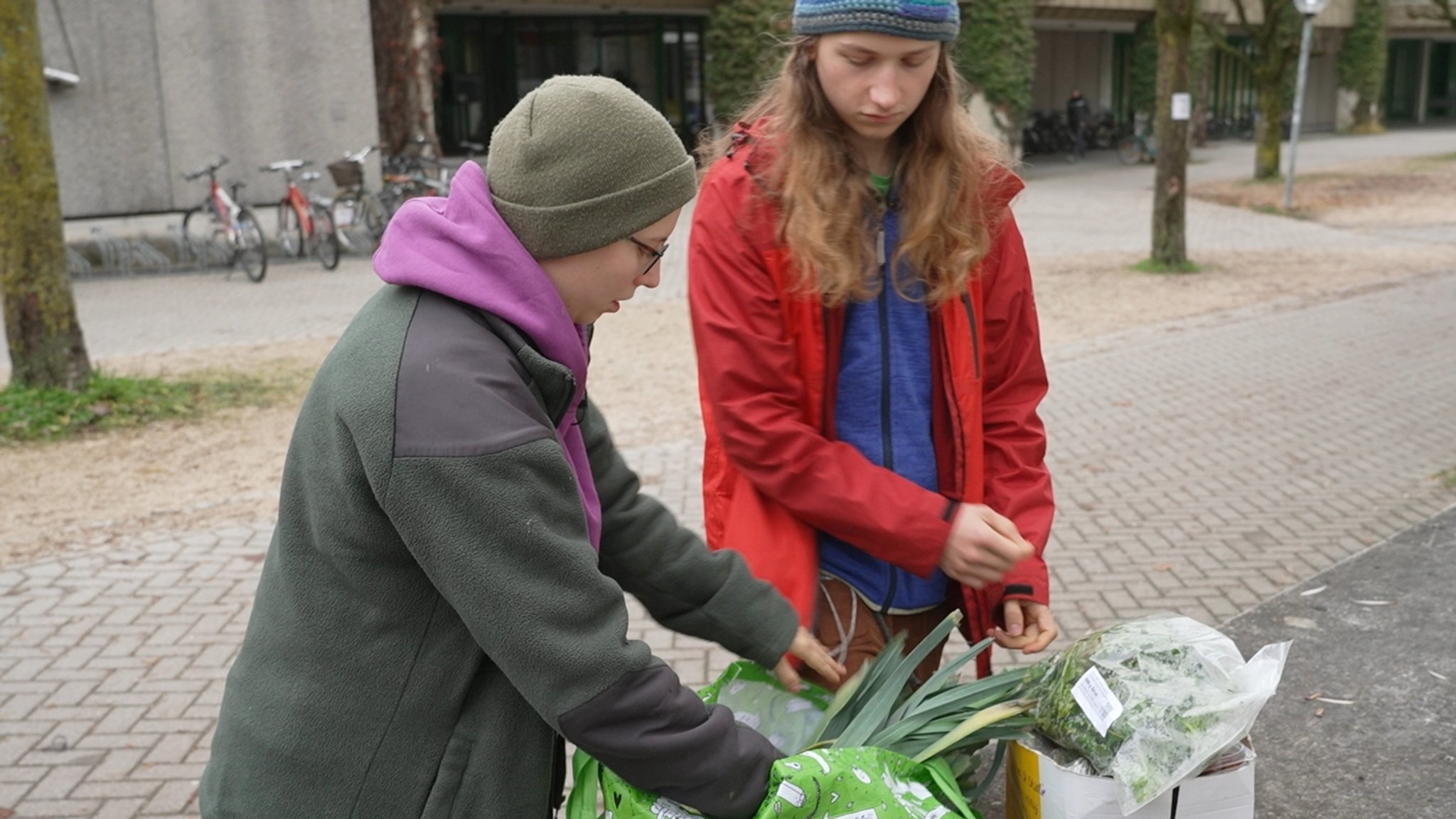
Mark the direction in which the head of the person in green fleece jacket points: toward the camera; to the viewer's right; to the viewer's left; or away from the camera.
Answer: to the viewer's right

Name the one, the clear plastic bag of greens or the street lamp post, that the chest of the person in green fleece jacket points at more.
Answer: the clear plastic bag of greens

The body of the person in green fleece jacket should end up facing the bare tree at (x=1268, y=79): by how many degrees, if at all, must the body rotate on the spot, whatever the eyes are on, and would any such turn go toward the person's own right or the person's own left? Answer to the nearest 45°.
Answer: approximately 45° to the person's own left

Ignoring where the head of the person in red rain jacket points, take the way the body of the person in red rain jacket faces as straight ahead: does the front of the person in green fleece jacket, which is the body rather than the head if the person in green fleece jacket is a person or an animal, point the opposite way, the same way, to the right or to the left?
to the left

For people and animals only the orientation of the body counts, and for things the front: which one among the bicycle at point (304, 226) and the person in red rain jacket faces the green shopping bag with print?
the person in red rain jacket

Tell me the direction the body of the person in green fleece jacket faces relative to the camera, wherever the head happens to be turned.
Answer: to the viewer's right

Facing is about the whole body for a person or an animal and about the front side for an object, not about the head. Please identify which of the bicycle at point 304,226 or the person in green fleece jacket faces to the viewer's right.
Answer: the person in green fleece jacket

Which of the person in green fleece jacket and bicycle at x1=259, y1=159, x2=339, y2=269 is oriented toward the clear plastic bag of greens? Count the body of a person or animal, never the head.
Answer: the person in green fleece jacket

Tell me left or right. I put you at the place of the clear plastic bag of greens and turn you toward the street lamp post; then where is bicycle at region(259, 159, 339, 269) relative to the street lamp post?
left

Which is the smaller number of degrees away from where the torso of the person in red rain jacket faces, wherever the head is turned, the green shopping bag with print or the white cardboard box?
the green shopping bag with print
